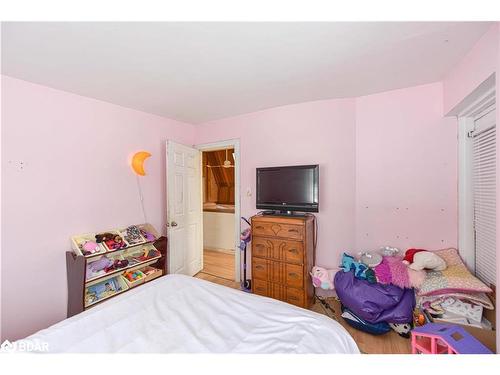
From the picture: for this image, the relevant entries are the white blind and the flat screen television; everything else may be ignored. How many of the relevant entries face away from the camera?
0

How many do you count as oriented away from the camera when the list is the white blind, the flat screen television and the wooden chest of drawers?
0

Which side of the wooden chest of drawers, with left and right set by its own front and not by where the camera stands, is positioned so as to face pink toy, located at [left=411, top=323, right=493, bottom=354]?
left

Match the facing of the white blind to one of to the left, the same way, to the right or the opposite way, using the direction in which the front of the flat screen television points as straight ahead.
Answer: to the right

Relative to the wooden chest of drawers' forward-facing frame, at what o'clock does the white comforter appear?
The white comforter is roughly at 11 o'clock from the wooden chest of drawers.

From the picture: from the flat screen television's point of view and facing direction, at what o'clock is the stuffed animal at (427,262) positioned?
The stuffed animal is roughly at 8 o'clock from the flat screen television.

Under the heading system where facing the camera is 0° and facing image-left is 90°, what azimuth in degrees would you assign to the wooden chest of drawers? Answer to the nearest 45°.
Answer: approximately 45°

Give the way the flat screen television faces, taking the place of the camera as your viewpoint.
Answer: facing the viewer and to the left of the viewer

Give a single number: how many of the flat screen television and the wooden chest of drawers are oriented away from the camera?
0

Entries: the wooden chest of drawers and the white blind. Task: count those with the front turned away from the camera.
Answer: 0

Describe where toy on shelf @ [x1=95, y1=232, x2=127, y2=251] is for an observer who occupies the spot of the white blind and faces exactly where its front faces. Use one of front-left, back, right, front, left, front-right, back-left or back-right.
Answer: front-left

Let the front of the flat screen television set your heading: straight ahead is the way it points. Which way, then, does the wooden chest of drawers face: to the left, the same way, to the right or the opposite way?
the same way

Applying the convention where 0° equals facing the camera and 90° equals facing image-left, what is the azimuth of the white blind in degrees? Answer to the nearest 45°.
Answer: approximately 90°

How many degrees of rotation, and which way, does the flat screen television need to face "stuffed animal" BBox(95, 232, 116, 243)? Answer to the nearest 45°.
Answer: approximately 45° to its right

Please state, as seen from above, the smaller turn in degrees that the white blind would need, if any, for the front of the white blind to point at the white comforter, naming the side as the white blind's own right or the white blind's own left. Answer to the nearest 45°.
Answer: approximately 45° to the white blind's own left
